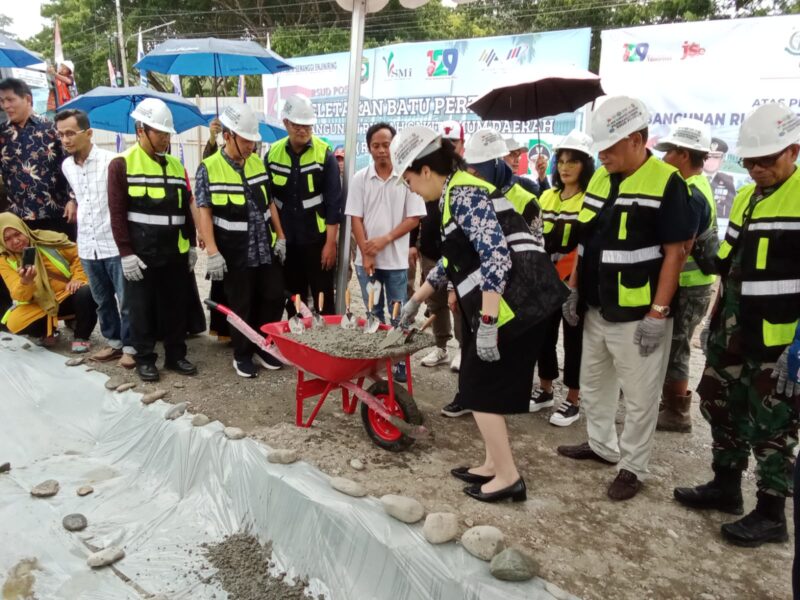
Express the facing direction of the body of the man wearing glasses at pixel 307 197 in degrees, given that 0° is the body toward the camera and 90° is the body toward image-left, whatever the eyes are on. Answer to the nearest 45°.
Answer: approximately 0°

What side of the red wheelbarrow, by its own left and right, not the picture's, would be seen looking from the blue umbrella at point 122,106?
back

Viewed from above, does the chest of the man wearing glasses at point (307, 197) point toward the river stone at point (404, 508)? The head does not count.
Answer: yes

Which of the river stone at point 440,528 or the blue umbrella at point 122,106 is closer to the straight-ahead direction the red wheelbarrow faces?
the river stone

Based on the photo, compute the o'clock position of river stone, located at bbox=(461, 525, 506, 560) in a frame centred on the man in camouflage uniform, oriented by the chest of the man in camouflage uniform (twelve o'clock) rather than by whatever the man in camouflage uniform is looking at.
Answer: The river stone is roughly at 12 o'clock from the man in camouflage uniform.

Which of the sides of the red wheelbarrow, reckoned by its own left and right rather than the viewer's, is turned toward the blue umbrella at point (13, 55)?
back

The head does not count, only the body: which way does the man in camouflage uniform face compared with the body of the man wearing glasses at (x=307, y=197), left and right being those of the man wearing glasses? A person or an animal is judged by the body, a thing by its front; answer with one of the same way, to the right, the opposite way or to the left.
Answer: to the right

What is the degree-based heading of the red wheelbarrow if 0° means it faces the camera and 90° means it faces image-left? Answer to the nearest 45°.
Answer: approximately 315°

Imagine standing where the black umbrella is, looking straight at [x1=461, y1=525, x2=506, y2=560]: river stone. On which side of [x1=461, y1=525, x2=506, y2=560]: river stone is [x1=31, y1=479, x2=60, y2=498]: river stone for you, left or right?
right

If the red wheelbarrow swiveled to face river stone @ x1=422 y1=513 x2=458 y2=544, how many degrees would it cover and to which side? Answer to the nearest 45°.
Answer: approximately 45° to its right

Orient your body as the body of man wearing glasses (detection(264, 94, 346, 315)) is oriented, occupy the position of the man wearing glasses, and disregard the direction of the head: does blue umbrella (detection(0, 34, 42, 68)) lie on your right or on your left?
on your right
